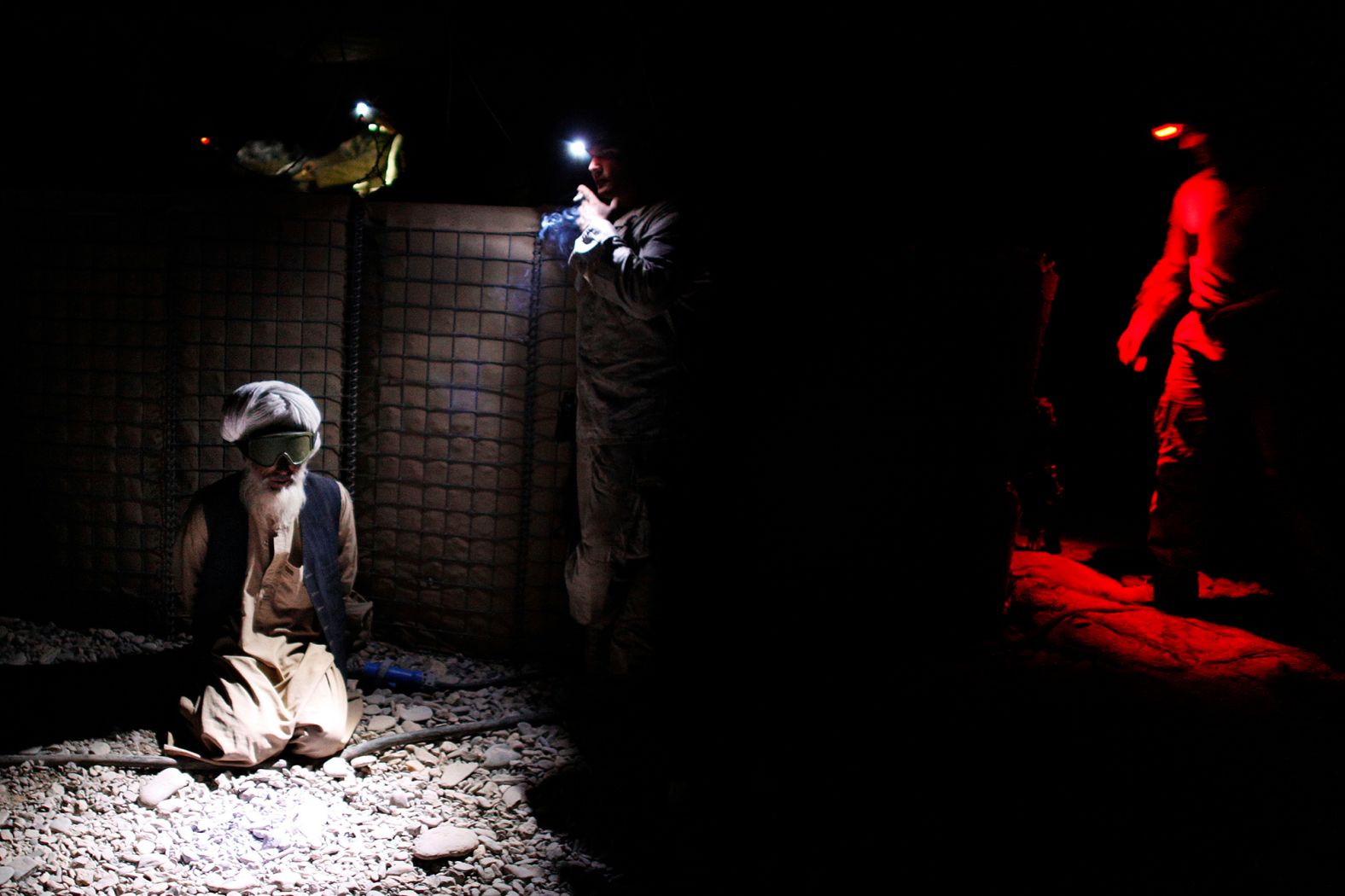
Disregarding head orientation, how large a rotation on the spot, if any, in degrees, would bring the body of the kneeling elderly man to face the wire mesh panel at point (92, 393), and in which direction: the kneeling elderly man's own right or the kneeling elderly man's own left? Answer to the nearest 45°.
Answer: approximately 135° to the kneeling elderly man's own right

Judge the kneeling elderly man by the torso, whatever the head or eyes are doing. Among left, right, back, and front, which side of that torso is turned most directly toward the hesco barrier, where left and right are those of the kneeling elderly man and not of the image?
back

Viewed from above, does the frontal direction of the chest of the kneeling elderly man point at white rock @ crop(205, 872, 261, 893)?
yes

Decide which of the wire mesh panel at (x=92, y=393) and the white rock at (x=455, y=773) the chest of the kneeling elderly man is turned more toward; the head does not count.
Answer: the white rock

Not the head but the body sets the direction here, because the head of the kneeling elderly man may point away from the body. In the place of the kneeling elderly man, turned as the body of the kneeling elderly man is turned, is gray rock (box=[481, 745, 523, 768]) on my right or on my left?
on my left

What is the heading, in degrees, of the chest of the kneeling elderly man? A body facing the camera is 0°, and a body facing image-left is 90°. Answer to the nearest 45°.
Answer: approximately 0°
